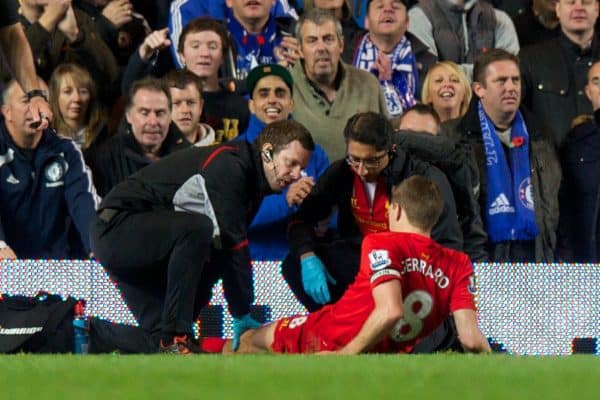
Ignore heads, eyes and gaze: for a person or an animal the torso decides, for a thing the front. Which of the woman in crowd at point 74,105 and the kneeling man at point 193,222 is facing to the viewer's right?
the kneeling man

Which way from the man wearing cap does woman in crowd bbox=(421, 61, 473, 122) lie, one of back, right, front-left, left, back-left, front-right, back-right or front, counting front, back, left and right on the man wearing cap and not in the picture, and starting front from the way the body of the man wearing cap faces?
back-left

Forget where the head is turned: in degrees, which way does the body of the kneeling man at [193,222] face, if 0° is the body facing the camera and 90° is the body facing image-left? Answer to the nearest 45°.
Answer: approximately 270°

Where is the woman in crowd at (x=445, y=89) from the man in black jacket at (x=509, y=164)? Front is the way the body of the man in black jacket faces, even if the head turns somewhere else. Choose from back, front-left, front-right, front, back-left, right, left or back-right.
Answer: back
